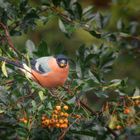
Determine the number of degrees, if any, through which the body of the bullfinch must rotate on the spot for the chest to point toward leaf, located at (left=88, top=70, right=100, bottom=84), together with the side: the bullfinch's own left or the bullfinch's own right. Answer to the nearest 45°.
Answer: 0° — it already faces it

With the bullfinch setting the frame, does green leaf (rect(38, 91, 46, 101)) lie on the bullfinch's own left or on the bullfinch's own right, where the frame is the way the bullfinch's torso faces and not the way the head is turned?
on the bullfinch's own right

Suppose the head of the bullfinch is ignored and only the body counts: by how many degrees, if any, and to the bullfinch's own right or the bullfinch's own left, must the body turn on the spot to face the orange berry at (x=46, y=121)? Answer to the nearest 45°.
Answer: approximately 45° to the bullfinch's own right
